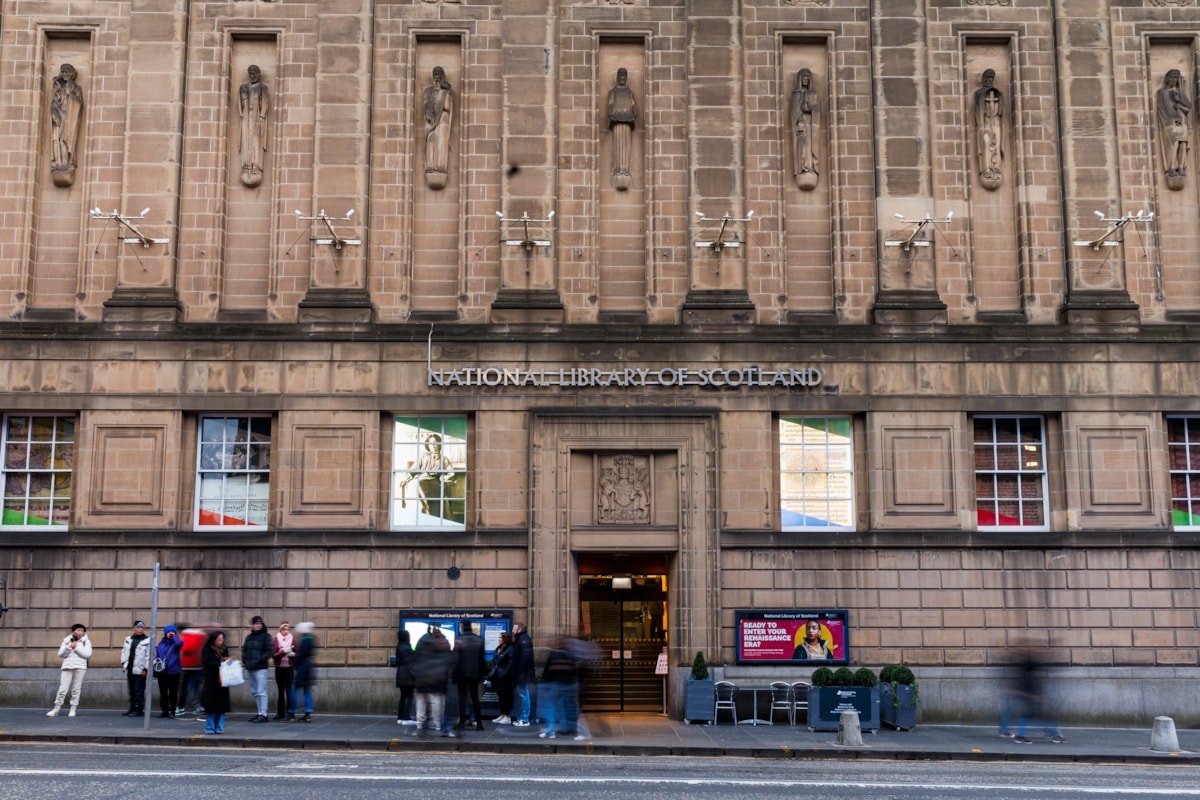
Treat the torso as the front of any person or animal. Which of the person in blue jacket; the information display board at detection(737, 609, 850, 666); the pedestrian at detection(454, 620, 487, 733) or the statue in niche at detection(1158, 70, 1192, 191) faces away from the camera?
the pedestrian

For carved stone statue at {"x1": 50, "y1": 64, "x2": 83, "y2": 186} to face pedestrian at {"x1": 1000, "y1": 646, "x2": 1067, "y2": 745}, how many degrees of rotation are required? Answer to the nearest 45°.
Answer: approximately 45° to its left

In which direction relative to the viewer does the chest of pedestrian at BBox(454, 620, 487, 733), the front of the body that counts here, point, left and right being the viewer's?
facing away from the viewer

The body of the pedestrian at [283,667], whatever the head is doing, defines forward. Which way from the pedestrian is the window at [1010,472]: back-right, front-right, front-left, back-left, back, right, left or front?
left

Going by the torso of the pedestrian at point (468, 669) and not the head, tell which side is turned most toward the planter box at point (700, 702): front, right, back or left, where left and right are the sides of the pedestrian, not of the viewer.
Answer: right

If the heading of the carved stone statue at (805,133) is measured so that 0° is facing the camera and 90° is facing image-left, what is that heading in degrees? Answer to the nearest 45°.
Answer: approximately 0°

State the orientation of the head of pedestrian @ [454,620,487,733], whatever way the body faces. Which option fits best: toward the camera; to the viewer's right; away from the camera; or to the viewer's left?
away from the camera

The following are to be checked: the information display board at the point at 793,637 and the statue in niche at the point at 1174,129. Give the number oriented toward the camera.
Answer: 2
